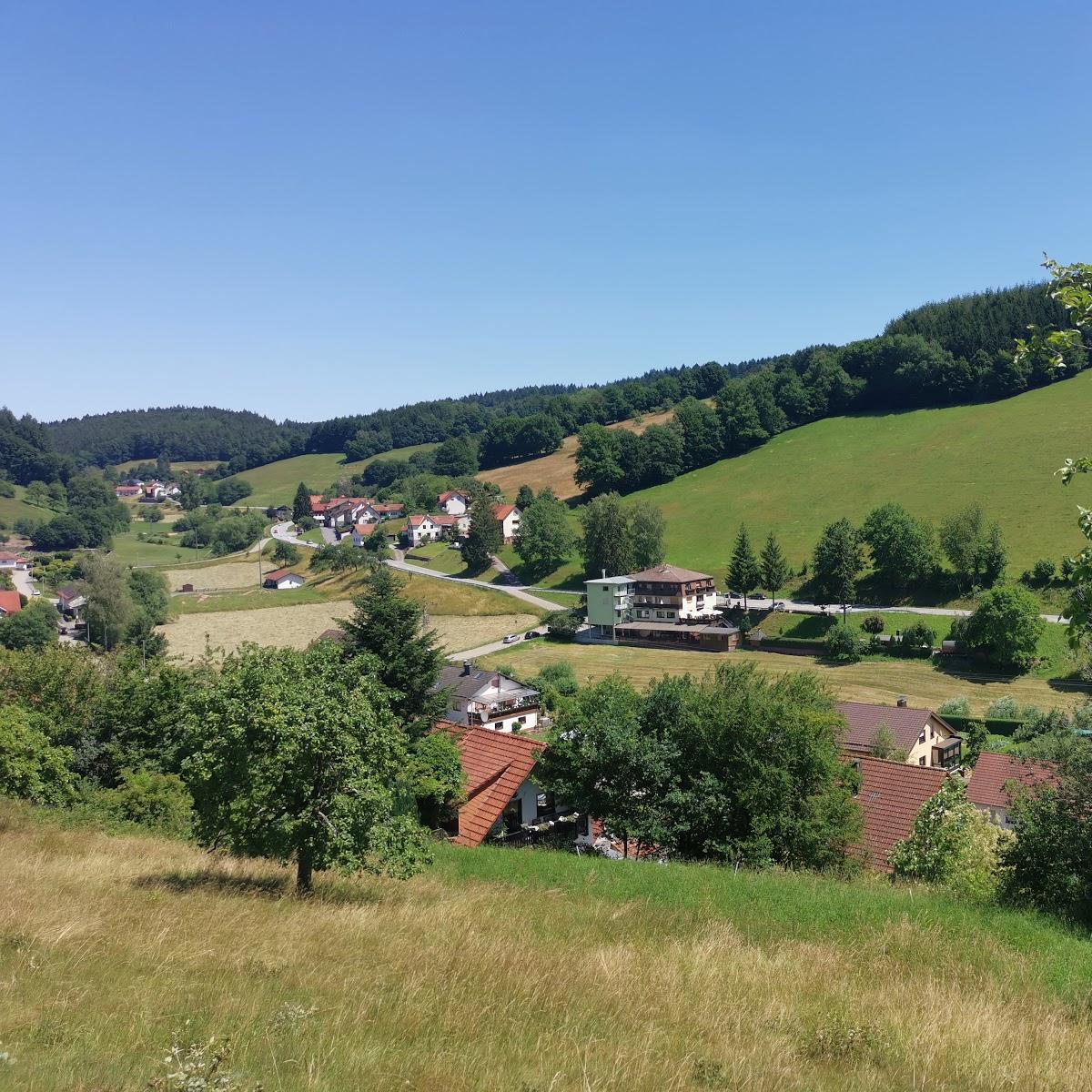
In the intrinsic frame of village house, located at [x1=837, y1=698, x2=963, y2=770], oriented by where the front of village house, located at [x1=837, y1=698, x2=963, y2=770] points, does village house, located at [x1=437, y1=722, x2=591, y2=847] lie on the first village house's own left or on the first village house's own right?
on the first village house's own right

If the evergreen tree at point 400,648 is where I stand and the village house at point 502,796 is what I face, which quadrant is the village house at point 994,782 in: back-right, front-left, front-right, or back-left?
front-left

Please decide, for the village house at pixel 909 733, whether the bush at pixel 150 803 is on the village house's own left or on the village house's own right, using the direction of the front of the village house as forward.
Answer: on the village house's own right

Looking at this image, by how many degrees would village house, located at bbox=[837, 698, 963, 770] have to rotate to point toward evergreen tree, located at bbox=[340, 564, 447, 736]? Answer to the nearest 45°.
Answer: approximately 90° to its right

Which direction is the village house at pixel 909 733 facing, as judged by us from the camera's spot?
facing the viewer and to the right of the viewer
